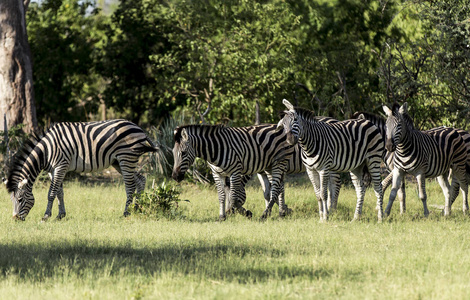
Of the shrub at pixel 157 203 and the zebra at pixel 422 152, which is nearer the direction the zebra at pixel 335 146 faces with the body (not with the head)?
the shrub

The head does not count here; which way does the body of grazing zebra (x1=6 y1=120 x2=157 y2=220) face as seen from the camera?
to the viewer's left

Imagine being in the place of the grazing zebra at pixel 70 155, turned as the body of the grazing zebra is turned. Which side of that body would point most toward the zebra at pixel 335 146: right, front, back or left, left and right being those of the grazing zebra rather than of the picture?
back

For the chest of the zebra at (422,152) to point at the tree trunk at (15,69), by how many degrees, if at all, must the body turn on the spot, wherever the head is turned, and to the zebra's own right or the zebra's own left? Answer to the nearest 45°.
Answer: approximately 45° to the zebra's own right

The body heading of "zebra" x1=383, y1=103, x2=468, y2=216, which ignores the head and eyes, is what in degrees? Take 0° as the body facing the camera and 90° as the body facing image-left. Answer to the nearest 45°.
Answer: approximately 45°

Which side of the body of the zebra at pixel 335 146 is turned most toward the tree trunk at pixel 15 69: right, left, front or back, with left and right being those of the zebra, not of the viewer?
right

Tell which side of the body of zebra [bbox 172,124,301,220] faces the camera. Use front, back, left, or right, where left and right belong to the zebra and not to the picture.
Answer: left

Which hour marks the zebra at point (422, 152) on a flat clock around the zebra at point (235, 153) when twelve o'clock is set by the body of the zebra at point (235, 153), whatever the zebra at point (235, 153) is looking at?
the zebra at point (422, 152) is roughly at 6 o'clock from the zebra at point (235, 153).

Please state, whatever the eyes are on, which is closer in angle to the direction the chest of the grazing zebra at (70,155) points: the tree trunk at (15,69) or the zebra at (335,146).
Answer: the tree trunk

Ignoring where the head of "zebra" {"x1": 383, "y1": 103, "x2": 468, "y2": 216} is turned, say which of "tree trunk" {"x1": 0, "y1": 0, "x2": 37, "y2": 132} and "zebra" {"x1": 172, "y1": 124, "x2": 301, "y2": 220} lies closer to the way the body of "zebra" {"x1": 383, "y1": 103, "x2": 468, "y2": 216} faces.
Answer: the zebra

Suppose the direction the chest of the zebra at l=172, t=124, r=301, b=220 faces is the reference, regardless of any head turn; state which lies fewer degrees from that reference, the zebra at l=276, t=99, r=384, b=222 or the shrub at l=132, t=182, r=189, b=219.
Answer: the shrub
